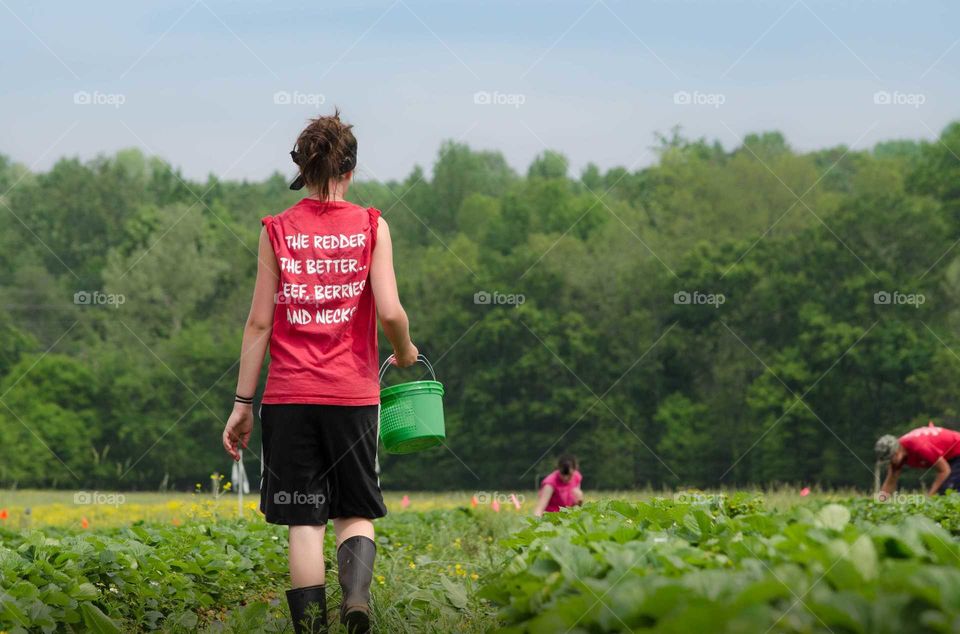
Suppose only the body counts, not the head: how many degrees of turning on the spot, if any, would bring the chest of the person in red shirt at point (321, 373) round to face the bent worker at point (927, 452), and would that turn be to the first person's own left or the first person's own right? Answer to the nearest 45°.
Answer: approximately 45° to the first person's own right

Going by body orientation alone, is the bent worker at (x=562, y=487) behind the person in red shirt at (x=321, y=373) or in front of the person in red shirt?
in front

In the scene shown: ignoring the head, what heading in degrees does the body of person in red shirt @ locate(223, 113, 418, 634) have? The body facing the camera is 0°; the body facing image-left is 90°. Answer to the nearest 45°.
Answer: approximately 180°

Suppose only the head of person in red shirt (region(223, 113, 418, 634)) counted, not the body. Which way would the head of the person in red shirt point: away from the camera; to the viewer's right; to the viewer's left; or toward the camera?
away from the camera

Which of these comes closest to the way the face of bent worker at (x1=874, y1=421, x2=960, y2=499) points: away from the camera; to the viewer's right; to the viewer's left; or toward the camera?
to the viewer's left
